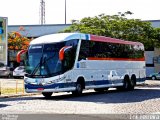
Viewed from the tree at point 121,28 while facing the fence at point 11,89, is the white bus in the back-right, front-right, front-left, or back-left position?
front-left

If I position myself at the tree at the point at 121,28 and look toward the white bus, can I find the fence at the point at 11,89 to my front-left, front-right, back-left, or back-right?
front-right

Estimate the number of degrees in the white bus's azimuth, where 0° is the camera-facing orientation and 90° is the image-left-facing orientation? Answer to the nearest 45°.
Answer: approximately 45°

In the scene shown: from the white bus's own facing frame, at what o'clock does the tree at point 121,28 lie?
The tree is roughly at 5 o'clock from the white bus.

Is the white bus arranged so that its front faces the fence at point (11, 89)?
no
